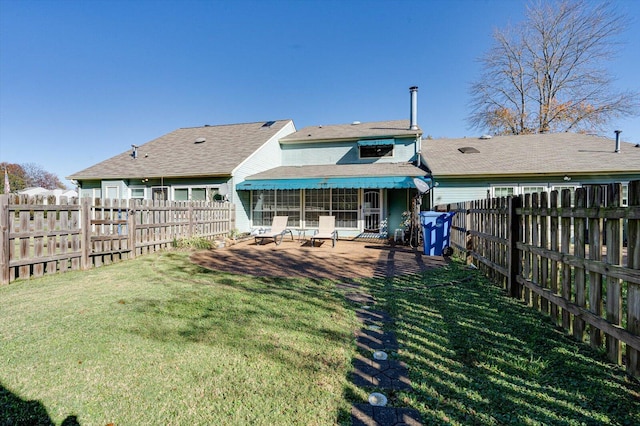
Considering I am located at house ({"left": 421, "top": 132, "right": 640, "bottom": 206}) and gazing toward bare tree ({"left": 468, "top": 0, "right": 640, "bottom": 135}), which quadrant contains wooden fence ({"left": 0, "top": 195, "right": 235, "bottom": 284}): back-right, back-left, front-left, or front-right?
back-left

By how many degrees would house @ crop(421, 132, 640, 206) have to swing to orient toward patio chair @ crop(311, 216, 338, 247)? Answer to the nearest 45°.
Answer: approximately 135° to its left

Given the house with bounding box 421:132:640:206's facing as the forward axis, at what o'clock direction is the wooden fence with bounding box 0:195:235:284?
The wooden fence is roughly at 7 o'clock from the house.

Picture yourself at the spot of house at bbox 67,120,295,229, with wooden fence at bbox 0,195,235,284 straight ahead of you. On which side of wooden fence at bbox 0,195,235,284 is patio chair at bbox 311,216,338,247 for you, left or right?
left

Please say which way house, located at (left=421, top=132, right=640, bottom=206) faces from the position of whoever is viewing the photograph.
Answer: facing away from the viewer
